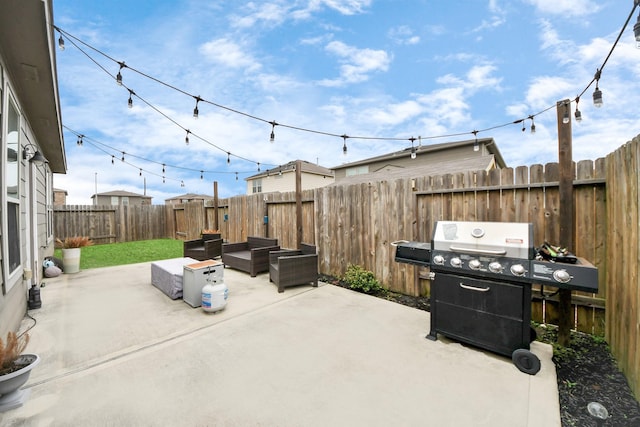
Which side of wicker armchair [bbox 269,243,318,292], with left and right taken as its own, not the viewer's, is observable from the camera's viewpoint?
left

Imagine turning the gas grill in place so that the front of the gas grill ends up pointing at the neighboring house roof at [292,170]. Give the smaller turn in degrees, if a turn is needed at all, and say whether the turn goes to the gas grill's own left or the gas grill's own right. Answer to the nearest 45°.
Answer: approximately 90° to the gas grill's own right

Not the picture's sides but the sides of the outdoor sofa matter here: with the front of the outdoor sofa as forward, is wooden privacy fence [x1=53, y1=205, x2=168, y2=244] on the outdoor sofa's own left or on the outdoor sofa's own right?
on the outdoor sofa's own right

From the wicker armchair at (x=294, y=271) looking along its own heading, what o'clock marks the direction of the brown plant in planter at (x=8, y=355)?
The brown plant in planter is roughly at 10 o'clock from the wicker armchair.

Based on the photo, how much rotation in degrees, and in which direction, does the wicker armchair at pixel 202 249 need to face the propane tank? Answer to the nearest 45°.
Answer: approximately 45° to its left

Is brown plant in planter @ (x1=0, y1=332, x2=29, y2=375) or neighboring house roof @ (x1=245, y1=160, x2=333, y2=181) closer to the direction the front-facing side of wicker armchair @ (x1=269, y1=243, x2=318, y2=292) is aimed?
the brown plant in planter

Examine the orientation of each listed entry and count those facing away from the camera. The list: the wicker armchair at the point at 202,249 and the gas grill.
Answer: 0

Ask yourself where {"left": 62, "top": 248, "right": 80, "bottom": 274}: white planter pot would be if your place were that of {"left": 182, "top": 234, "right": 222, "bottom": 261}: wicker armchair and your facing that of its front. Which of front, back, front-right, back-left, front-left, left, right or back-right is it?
front-right

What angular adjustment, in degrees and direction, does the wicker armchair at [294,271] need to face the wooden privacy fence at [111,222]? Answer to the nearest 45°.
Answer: approximately 45° to its right

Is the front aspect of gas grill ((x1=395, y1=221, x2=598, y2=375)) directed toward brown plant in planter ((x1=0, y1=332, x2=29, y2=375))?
yes

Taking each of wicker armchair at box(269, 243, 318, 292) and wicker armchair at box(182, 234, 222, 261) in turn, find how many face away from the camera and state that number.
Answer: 0
